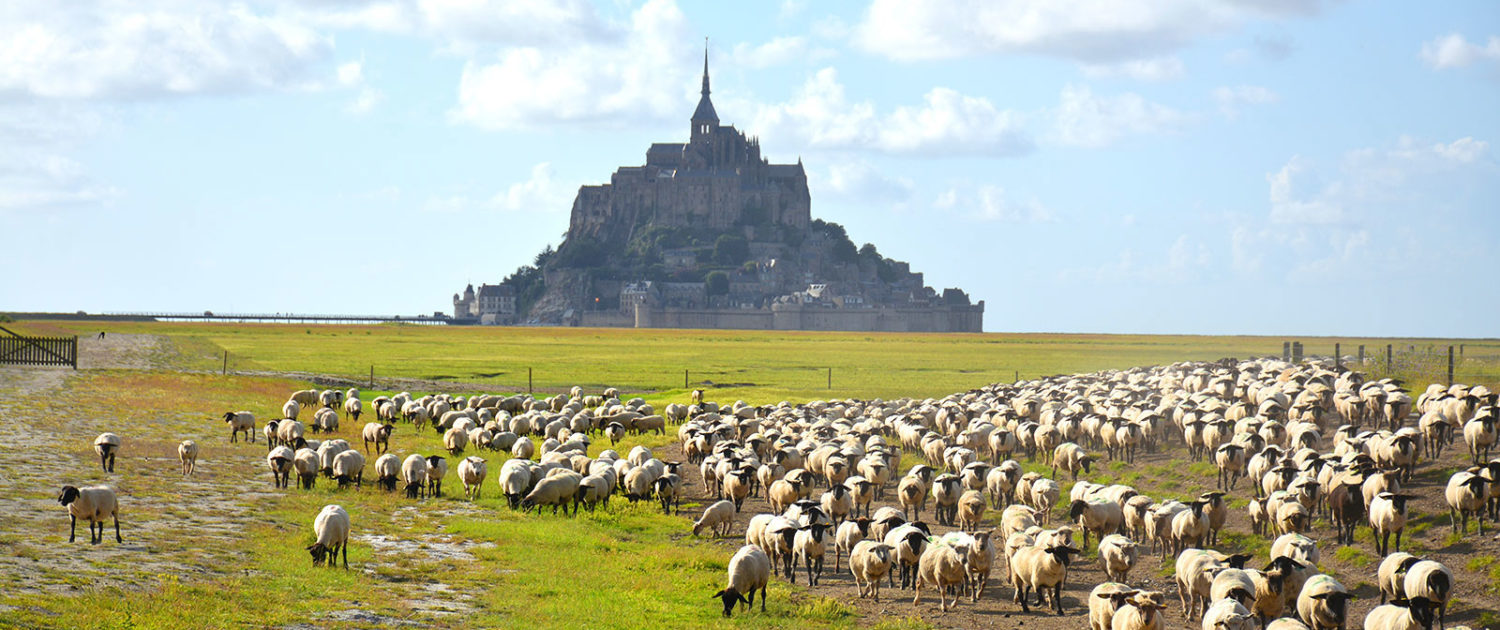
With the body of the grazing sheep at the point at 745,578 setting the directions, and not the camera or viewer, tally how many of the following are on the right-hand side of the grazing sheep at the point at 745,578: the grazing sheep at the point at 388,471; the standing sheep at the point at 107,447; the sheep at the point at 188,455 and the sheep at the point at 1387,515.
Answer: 3

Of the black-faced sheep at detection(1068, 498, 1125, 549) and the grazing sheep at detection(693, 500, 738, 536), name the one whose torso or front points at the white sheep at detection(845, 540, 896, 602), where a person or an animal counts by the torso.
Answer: the black-faced sheep

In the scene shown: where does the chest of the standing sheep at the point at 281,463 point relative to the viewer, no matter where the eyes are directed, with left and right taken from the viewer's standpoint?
facing the viewer

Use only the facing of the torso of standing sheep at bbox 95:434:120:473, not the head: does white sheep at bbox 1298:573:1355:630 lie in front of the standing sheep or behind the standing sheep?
in front

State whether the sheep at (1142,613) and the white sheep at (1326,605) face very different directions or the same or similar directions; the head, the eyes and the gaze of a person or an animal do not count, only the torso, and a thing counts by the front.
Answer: same or similar directions

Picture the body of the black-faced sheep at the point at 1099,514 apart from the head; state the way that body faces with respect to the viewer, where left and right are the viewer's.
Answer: facing the viewer and to the left of the viewer

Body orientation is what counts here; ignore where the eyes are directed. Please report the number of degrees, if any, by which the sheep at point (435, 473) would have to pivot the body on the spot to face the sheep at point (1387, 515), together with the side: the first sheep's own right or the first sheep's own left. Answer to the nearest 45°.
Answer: approximately 45° to the first sheep's own left

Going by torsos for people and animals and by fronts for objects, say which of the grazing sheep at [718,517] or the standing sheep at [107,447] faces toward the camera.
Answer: the standing sheep at [107,447]

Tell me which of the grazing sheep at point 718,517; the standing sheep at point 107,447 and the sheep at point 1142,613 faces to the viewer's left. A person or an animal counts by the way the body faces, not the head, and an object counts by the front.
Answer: the grazing sheep at point 718,517

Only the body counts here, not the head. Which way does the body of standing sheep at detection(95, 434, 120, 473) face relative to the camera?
toward the camera

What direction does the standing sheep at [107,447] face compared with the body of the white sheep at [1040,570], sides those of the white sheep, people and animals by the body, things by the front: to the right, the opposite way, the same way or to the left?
the same way

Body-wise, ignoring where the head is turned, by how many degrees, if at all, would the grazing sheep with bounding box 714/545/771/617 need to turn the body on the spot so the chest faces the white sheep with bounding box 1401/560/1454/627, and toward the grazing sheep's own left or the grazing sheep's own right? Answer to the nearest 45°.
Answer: approximately 135° to the grazing sheep's own left

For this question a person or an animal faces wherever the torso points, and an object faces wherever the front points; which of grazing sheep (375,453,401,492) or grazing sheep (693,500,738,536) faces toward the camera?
grazing sheep (375,453,401,492)

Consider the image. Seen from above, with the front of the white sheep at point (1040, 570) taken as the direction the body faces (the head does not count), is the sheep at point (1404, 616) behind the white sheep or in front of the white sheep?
in front

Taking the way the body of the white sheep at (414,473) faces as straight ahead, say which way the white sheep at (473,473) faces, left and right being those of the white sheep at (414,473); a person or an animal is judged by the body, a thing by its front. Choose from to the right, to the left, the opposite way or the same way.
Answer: the same way

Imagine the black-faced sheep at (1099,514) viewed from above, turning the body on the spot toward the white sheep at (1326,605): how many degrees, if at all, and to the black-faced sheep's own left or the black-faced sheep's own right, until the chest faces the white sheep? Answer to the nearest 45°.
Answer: approximately 90° to the black-faced sheep's own left

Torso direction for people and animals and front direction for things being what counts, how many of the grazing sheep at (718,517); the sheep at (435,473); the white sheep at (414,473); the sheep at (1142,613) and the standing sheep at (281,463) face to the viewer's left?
1

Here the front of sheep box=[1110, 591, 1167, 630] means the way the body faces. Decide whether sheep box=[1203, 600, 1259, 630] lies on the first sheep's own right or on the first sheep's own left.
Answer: on the first sheep's own left

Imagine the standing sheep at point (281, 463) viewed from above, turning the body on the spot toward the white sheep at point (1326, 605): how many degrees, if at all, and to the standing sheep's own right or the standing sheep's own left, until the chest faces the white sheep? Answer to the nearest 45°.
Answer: approximately 45° to the standing sheep's own left
